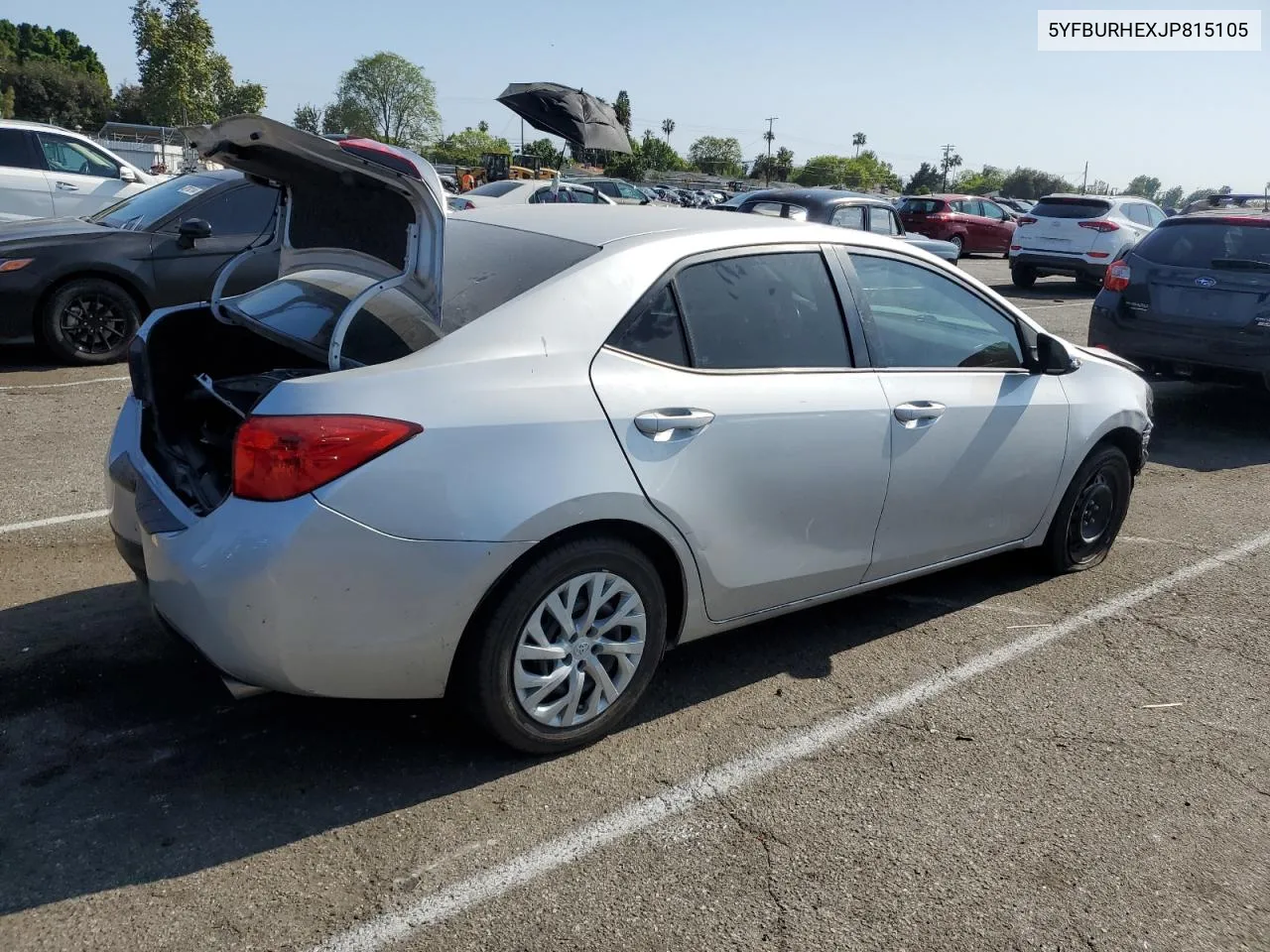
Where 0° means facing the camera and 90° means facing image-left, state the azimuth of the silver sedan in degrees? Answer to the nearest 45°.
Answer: approximately 225°

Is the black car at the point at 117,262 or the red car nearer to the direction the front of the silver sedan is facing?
the red car

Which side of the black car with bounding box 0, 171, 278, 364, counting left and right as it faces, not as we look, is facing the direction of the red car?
back

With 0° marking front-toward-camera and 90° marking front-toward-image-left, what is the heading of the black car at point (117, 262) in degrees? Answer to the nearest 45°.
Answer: approximately 45°

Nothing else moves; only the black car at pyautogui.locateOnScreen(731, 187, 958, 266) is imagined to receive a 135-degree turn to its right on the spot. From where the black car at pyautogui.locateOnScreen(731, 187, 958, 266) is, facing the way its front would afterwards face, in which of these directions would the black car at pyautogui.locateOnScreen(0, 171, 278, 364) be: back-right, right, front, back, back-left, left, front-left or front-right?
front-right

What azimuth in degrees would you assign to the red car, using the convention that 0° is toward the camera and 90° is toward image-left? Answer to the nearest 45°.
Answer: approximately 225°

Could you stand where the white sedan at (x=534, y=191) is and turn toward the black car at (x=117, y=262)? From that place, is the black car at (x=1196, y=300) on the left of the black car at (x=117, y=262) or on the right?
left

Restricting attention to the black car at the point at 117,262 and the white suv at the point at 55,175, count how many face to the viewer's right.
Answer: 1

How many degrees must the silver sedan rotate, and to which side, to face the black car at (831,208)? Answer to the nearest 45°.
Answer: approximately 45° to its left

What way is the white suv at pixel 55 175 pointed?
to the viewer's right

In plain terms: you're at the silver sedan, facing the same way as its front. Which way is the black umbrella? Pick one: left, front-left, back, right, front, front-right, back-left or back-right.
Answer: front-left

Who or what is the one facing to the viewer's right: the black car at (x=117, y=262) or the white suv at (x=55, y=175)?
the white suv

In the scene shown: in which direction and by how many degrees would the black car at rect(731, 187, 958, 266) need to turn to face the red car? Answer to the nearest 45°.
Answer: approximately 45° to its left

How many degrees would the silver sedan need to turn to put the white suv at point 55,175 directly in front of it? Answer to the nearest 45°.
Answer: approximately 90° to its left

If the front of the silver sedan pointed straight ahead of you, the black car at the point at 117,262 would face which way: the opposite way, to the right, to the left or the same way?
the opposite way

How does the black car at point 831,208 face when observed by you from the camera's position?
facing away from the viewer and to the right of the viewer

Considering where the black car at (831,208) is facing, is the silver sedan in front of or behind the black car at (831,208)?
behind
